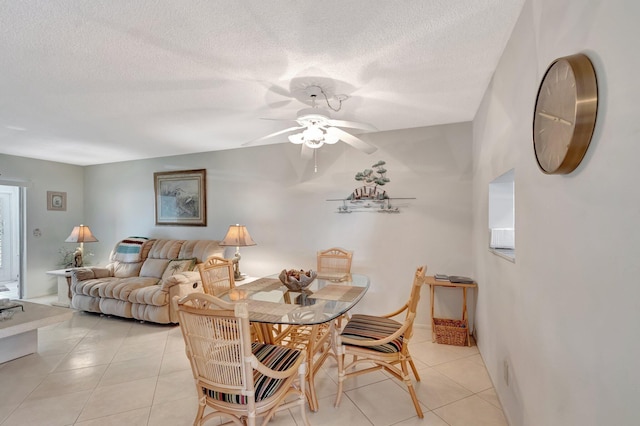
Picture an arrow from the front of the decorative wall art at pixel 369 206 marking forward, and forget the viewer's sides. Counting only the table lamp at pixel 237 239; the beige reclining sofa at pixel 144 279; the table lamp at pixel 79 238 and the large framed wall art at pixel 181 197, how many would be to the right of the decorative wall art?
4

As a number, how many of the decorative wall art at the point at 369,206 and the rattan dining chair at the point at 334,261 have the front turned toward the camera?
2

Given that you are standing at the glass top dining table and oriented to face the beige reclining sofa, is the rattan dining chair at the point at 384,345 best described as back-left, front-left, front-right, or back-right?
back-right

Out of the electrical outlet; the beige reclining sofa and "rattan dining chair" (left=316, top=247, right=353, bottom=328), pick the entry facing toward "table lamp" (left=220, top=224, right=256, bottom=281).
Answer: the electrical outlet

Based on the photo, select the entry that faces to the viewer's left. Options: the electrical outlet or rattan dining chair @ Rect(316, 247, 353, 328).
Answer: the electrical outlet

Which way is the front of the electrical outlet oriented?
to the viewer's left

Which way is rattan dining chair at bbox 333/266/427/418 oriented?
to the viewer's left

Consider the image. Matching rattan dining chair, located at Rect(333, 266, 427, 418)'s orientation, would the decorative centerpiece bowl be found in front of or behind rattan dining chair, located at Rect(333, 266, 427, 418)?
in front

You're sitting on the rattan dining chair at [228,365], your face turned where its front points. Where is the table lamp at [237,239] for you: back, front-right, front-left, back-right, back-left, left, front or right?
front-left

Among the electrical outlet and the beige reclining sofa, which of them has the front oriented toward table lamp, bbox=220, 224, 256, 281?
the electrical outlet

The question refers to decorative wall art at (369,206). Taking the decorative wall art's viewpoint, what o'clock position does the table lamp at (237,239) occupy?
The table lamp is roughly at 3 o'clock from the decorative wall art.

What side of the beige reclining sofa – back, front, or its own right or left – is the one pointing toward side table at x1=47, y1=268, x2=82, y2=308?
right

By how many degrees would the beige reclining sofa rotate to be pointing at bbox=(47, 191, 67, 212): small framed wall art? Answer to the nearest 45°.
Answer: approximately 90° to its right

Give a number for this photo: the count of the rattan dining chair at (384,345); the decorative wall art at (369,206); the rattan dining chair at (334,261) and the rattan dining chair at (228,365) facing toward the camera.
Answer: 2

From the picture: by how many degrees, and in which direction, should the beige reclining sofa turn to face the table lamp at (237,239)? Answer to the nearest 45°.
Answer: approximately 90° to its left

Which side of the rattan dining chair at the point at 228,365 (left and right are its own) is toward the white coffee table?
left

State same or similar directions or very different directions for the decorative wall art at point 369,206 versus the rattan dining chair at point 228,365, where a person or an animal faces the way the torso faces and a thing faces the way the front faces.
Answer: very different directions
